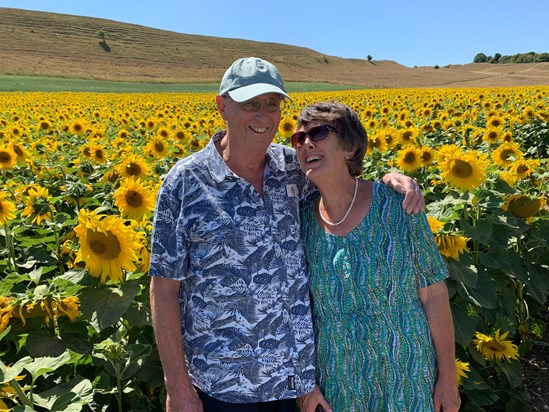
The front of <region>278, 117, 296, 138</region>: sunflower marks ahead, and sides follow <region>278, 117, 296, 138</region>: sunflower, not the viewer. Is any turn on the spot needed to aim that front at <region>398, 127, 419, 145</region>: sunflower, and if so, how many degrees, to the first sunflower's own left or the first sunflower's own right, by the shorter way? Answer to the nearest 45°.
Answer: approximately 45° to the first sunflower's own left

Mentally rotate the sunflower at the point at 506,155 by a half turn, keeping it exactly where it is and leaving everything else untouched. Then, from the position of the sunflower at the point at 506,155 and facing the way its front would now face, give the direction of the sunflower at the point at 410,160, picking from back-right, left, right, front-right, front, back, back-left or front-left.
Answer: back-left

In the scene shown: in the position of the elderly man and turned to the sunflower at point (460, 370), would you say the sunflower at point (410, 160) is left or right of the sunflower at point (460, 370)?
left

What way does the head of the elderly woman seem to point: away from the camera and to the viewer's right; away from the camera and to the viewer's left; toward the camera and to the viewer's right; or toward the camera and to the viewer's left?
toward the camera and to the viewer's left

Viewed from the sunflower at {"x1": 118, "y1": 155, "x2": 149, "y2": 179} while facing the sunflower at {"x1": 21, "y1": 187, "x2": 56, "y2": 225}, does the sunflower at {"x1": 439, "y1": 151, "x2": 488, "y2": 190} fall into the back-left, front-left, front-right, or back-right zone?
back-left

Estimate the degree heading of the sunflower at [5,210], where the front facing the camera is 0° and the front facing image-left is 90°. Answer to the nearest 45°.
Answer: approximately 0°

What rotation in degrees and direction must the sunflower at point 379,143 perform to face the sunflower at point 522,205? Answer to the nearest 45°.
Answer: approximately 45° to its left

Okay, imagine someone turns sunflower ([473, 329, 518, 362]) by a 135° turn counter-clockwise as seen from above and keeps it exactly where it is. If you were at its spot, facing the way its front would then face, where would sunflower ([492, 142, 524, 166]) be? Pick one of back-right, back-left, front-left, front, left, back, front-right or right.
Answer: front-left

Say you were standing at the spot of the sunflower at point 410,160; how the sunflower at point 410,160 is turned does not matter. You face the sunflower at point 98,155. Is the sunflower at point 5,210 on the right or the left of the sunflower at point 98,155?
left

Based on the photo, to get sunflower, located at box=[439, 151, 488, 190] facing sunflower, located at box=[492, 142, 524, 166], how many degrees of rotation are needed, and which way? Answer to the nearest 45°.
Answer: approximately 180°

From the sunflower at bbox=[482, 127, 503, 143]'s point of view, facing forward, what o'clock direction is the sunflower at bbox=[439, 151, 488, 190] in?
the sunflower at bbox=[439, 151, 488, 190] is roughly at 12 o'clock from the sunflower at bbox=[482, 127, 503, 143].

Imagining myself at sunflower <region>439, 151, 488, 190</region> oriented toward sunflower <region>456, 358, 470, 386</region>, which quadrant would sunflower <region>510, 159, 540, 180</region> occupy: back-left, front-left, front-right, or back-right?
back-left

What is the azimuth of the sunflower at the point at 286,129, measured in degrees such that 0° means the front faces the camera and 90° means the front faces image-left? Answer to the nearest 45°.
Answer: approximately 0°

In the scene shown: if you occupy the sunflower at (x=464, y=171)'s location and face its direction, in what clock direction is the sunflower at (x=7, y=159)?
the sunflower at (x=7, y=159) is roughly at 3 o'clock from the sunflower at (x=464, y=171).

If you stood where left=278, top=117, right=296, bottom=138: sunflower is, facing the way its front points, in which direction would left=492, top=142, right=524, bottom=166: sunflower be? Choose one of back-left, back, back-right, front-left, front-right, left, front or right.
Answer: front-left

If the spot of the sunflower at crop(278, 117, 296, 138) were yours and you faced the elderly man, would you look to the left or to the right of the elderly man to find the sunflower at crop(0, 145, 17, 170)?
right

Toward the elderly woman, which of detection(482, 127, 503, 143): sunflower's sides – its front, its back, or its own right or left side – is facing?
front
